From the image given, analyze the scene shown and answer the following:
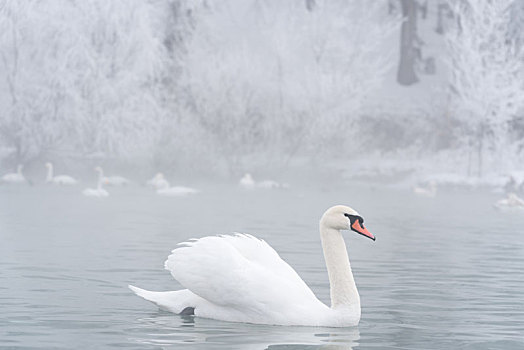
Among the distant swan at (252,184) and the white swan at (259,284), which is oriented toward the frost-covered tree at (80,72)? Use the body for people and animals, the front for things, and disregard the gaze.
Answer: the distant swan

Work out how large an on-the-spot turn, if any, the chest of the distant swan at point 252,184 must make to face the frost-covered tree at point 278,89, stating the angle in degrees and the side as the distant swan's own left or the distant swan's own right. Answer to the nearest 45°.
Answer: approximately 90° to the distant swan's own right

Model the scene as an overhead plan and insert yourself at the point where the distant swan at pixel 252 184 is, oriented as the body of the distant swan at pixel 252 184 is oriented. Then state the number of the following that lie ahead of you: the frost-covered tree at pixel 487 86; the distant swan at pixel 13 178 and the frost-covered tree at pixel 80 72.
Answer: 2

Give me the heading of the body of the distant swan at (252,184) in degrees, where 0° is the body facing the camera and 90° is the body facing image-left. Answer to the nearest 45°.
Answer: approximately 90°

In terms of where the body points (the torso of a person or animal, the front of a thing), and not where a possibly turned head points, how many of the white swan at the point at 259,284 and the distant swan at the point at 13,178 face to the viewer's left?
0

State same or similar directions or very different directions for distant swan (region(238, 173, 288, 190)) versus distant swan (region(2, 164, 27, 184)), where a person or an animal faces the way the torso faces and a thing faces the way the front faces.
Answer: very different directions

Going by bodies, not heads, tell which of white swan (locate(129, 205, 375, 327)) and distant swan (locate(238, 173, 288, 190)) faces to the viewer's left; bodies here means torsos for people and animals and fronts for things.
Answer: the distant swan

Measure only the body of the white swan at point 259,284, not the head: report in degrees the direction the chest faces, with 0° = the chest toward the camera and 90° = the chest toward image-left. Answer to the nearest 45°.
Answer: approximately 270°

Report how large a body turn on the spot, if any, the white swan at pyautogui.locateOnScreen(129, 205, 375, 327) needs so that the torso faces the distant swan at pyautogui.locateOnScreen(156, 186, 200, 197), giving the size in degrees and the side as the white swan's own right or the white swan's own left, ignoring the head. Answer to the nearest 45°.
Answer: approximately 90° to the white swan's own left

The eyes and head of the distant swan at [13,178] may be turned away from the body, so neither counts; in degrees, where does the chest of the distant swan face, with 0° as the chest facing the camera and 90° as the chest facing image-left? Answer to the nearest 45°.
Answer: approximately 270°
